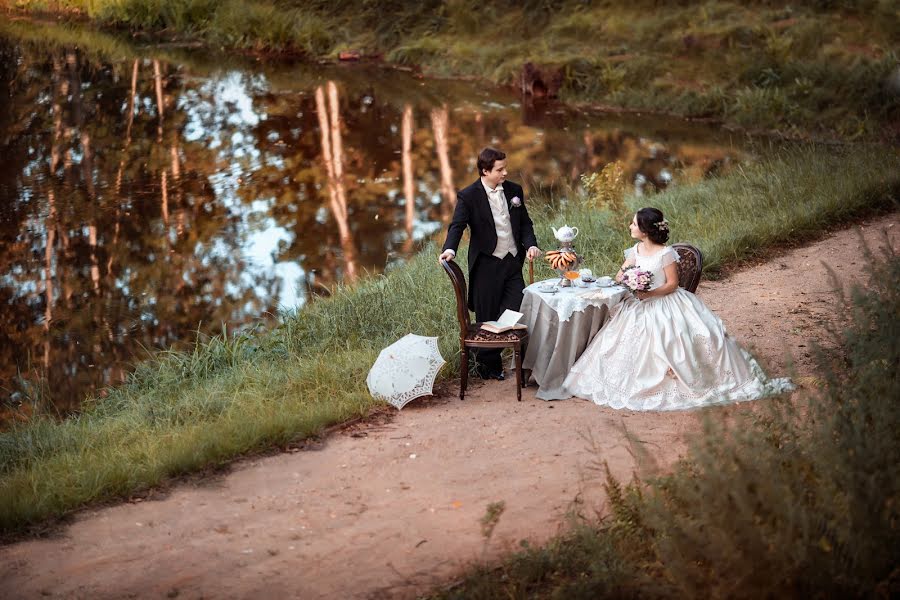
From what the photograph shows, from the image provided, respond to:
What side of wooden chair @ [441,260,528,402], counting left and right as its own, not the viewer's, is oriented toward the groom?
left

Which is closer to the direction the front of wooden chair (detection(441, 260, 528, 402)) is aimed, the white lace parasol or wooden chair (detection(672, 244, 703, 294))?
the wooden chair

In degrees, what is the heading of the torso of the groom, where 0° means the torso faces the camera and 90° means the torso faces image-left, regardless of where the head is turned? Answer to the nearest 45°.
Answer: approximately 315°

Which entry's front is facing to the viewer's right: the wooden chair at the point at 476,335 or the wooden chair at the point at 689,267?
the wooden chair at the point at 476,335

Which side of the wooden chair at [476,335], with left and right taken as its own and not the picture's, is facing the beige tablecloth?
front

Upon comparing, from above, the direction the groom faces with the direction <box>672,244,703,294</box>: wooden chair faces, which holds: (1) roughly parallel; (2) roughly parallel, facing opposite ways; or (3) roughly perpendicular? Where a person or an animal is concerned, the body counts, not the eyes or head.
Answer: roughly perpendicular

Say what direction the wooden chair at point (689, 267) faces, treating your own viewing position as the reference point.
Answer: facing the viewer and to the left of the viewer

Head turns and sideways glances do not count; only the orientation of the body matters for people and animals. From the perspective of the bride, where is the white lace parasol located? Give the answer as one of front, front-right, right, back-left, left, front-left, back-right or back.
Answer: front-right

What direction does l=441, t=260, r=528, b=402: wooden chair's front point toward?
to the viewer's right

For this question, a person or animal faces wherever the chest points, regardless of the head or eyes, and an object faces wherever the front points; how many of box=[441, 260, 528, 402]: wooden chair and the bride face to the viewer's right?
1

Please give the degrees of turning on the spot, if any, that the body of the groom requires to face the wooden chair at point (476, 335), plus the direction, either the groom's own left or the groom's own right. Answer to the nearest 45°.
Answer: approximately 45° to the groom's own right

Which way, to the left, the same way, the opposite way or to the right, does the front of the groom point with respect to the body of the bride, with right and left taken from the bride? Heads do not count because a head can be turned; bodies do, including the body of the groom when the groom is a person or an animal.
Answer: to the left

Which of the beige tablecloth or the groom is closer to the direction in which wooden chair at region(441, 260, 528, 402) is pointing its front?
the beige tablecloth

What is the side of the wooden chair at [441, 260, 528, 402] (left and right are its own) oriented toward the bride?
front
